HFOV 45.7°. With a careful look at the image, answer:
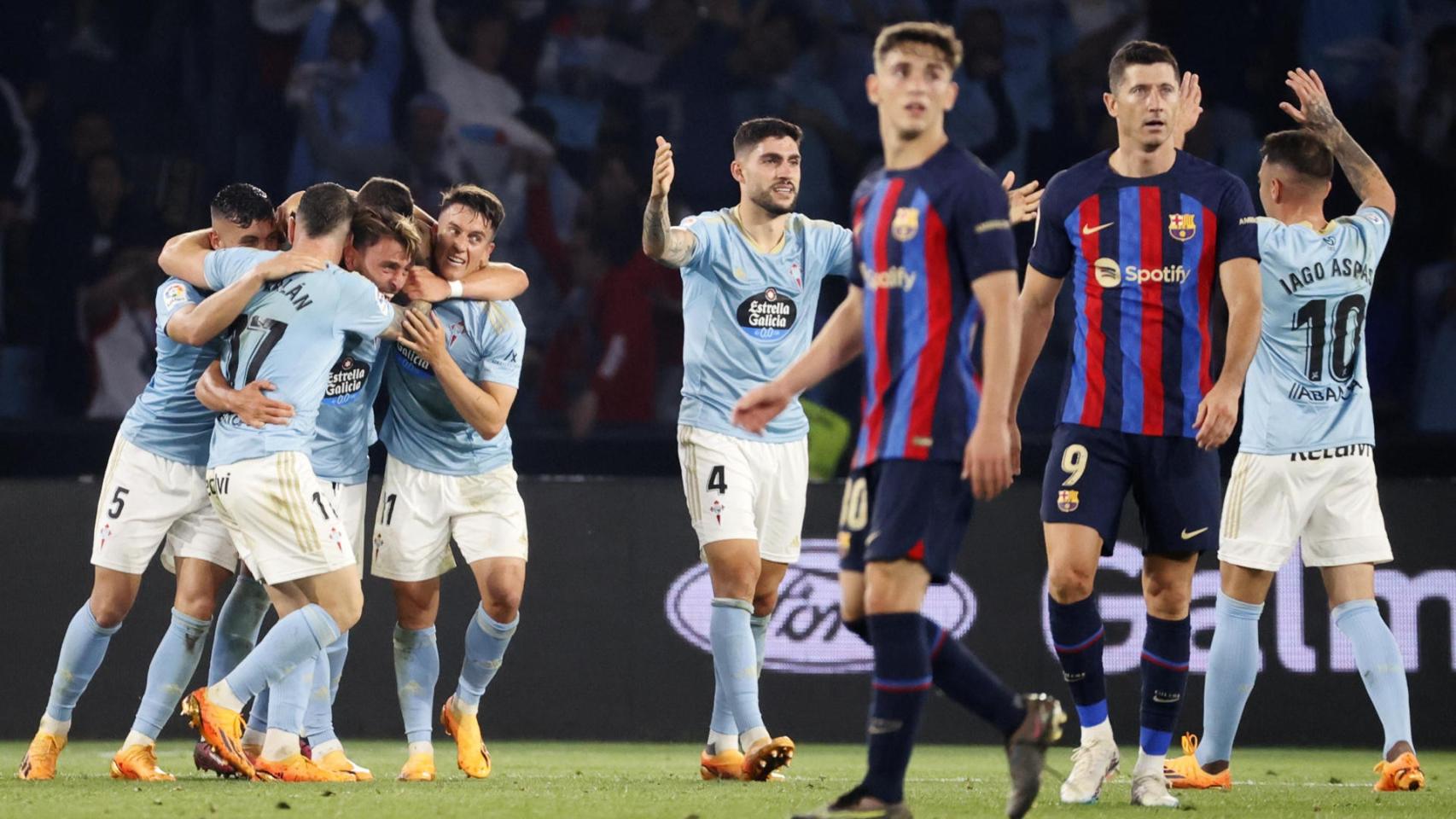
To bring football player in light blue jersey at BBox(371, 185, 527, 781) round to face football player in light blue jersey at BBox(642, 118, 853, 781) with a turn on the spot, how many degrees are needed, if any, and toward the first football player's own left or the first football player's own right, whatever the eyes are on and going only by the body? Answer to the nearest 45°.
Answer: approximately 135° to the first football player's own left

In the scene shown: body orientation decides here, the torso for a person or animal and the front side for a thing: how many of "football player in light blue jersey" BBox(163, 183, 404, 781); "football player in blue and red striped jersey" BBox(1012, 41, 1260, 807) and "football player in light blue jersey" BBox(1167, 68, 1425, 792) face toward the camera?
1

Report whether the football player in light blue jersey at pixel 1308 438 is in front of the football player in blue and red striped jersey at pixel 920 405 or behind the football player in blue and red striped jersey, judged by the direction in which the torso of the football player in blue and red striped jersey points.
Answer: behind

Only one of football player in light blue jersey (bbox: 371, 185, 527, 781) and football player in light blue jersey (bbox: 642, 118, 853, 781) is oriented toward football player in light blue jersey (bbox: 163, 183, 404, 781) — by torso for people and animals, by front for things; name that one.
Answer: football player in light blue jersey (bbox: 371, 185, 527, 781)

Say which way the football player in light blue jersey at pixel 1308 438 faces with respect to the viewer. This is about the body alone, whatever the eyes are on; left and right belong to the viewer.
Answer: facing away from the viewer and to the left of the viewer

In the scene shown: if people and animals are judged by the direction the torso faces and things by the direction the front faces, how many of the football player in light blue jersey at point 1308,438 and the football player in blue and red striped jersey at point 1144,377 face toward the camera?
1

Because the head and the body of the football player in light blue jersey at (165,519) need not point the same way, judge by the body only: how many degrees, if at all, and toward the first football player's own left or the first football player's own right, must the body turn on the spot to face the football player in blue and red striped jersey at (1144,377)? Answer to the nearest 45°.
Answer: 0° — they already face them

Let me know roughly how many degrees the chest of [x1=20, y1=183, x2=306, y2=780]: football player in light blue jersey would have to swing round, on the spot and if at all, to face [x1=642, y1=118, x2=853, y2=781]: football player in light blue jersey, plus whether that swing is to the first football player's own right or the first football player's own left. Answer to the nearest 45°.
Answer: approximately 45° to the first football player's own left

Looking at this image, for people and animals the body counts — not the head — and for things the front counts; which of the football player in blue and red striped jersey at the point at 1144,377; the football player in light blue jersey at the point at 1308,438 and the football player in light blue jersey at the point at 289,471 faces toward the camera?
the football player in blue and red striped jersey

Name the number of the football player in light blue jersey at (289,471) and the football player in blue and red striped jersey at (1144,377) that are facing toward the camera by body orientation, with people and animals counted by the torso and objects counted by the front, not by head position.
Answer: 1

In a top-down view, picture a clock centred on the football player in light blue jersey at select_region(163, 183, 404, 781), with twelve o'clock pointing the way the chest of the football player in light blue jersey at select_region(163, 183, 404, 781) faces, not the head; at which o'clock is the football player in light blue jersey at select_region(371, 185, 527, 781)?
the football player in light blue jersey at select_region(371, 185, 527, 781) is roughly at 12 o'clock from the football player in light blue jersey at select_region(163, 183, 404, 781).

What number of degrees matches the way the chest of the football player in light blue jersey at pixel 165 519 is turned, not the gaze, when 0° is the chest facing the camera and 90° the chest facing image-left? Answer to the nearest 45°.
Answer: approximately 315°

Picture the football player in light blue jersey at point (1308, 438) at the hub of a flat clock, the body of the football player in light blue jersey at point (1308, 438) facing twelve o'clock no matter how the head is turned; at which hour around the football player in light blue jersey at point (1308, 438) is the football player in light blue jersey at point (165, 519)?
the football player in light blue jersey at point (165, 519) is roughly at 10 o'clock from the football player in light blue jersey at point (1308, 438).

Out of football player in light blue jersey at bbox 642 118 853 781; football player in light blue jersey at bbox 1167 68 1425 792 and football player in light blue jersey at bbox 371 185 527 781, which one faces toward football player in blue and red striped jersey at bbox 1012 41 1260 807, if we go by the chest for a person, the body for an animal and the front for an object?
football player in light blue jersey at bbox 642 118 853 781

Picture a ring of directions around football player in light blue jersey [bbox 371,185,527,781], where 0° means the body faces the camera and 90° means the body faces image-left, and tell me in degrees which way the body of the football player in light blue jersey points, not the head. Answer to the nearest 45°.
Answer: approximately 45°

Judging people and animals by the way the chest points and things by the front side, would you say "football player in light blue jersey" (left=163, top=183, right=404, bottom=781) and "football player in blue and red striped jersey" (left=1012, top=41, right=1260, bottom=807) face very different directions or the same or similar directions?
very different directions

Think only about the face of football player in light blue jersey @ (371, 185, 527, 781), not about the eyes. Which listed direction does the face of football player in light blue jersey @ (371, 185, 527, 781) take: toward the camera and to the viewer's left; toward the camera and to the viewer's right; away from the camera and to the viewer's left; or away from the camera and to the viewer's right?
toward the camera and to the viewer's left

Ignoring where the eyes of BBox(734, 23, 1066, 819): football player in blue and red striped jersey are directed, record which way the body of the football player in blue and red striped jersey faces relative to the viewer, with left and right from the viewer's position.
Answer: facing the viewer and to the left of the viewer

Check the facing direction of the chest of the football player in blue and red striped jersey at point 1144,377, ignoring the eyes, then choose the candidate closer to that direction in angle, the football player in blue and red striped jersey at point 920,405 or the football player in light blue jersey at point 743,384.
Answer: the football player in blue and red striped jersey
